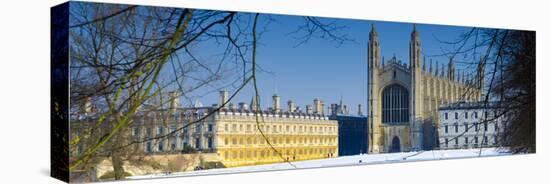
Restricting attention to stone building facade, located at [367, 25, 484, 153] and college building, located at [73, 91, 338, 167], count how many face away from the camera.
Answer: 0

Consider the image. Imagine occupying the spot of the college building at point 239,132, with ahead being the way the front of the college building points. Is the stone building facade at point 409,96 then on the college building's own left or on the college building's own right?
on the college building's own left

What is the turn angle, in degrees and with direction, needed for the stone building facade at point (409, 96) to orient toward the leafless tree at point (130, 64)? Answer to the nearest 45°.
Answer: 0° — it already faces it

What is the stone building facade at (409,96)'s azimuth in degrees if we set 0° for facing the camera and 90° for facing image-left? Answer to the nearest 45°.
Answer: approximately 45°
